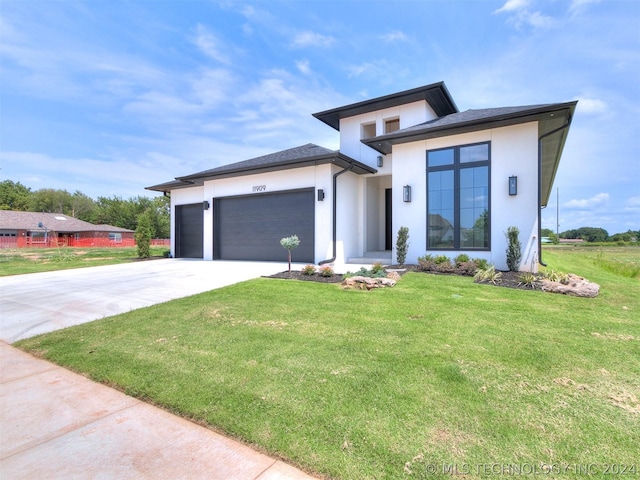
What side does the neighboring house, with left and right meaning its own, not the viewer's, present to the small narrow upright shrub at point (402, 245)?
front

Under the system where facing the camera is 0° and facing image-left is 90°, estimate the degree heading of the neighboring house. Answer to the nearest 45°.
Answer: approximately 0°

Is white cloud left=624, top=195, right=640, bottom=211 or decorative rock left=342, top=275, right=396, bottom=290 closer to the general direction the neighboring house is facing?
the decorative rock

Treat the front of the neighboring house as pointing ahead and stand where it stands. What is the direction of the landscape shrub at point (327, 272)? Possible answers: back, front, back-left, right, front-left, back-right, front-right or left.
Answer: front

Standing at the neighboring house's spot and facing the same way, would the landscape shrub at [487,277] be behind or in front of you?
in front

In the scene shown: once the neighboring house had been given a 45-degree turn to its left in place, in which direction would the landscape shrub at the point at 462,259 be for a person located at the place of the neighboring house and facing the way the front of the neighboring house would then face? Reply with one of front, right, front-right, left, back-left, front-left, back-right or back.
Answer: front-right

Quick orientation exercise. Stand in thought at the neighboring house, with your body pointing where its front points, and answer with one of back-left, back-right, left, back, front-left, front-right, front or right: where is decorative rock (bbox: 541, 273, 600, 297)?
front

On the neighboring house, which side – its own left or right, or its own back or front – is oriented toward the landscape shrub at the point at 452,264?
front
